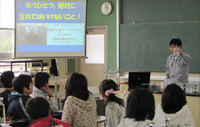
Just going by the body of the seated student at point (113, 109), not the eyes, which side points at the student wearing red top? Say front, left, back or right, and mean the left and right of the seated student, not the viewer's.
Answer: left

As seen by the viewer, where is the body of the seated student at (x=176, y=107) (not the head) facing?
away from the camera

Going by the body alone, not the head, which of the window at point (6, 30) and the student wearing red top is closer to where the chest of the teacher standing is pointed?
the student wearing red top

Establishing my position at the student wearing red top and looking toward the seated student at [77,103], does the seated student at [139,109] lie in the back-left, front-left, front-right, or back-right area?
front-right

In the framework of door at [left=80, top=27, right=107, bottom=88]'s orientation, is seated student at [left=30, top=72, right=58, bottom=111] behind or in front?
in front

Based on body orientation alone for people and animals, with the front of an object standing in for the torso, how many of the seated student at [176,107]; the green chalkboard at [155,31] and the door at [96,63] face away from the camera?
1

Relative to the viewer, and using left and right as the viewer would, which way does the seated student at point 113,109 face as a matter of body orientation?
facing away from the viewer and to the left of the viewer

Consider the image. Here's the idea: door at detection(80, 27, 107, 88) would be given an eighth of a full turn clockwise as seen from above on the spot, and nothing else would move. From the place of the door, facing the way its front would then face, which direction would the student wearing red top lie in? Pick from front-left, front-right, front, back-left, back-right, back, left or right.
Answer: front-left

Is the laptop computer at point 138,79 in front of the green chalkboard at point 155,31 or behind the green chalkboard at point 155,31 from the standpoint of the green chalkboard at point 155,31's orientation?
in front

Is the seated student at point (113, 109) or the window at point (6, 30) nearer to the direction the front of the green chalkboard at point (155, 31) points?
the seated student

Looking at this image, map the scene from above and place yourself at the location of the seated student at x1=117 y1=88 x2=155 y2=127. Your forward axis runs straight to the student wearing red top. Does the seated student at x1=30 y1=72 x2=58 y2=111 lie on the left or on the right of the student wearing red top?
right

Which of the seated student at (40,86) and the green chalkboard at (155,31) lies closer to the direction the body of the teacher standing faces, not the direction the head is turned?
the seated student

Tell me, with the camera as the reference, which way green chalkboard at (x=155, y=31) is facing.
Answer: facing the viewer

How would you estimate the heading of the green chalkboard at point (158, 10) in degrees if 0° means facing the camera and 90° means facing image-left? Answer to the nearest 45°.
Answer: approximately 0°

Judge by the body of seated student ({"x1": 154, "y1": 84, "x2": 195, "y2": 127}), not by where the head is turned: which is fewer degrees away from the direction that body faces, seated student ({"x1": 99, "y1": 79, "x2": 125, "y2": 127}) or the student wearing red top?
the seated student

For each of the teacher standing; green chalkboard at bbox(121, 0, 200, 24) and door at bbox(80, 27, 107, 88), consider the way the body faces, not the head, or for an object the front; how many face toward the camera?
3
